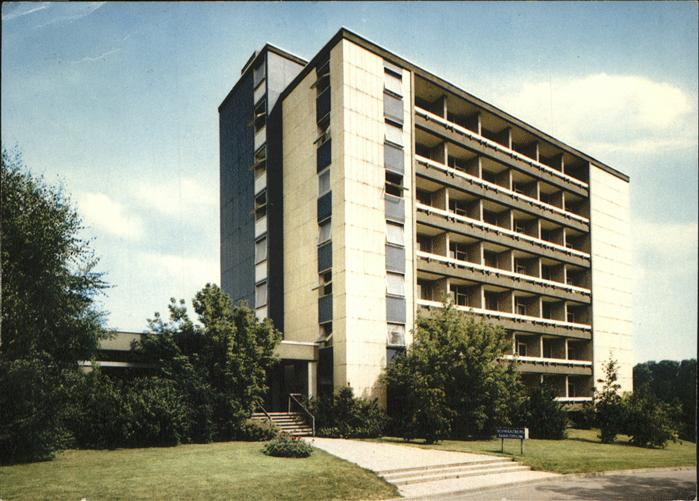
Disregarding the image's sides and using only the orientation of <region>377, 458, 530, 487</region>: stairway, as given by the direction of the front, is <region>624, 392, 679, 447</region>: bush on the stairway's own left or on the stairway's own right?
on the stairway's own left

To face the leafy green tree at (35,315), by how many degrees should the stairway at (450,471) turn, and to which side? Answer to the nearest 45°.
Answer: approximately 135° to its right

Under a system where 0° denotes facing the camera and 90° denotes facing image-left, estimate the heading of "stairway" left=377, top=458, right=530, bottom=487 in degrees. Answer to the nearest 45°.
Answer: approximately 315°

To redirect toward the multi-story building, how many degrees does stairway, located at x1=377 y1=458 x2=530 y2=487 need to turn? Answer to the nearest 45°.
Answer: approximately 135° to its left
